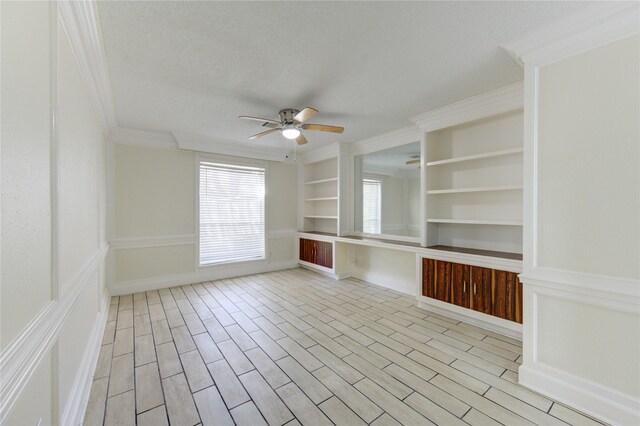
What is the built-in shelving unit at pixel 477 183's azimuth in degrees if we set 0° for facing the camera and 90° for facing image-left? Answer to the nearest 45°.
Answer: approximately 45°

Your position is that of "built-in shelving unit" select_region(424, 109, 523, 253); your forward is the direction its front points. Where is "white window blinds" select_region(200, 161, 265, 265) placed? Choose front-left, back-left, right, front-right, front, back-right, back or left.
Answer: front-right

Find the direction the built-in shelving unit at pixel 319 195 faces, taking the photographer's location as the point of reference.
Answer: facing the viewer and to the left of the viewer

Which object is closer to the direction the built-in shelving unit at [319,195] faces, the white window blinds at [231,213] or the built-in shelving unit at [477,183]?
the white window blinds

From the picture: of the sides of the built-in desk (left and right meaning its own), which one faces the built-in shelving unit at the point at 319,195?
right

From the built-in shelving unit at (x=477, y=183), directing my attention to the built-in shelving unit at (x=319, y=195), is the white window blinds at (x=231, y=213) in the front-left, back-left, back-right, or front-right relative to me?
front-left
